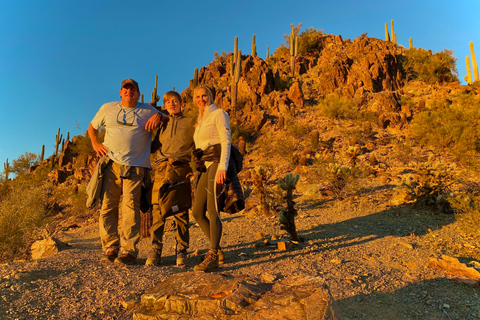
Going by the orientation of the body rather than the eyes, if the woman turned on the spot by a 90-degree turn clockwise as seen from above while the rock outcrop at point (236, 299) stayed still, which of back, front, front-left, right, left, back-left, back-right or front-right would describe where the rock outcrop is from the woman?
back-left

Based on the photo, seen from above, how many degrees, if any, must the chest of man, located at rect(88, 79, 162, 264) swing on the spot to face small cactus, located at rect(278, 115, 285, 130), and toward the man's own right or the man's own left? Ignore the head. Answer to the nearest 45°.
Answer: approximately 135° to the man's own left

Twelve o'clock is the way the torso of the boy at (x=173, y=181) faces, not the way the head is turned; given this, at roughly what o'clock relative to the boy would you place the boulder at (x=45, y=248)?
The boulder is roughly at 4 o'clock from the boy.

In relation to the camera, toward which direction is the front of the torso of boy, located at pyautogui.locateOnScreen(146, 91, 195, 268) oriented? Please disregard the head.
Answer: toward the camera

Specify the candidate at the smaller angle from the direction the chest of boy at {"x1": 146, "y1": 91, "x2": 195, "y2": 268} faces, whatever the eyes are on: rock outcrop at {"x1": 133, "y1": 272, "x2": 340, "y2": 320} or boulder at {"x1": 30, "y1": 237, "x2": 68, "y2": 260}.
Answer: the rock outcrop

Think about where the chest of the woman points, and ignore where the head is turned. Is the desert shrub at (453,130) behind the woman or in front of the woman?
behind

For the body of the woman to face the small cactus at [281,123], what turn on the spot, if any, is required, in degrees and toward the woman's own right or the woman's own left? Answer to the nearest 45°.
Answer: approximately 135° to the woman's own right

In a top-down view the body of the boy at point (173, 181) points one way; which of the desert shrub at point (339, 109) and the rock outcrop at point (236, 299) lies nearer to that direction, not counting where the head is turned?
the rock outcrop

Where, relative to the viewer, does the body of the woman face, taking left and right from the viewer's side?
facing the viewer and to the left of the viewer

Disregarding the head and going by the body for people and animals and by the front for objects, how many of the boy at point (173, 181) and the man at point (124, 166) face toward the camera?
2

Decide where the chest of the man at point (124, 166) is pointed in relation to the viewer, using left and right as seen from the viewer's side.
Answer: facing the viewer

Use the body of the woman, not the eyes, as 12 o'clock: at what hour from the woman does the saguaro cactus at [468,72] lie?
The saguaro cactus is roughly at 6 o'clock from the woman.
